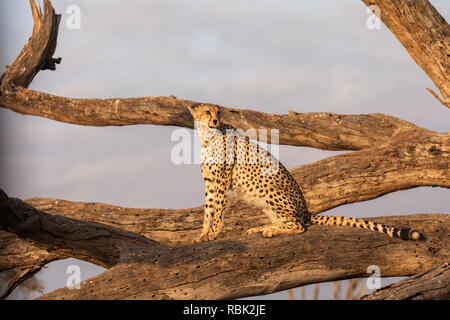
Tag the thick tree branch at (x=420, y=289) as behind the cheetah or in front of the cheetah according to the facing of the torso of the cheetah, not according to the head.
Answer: behind

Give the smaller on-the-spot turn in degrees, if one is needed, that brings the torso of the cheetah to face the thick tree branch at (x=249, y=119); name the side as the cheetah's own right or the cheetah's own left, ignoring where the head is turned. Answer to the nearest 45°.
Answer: approximately 90° to the cheetah's own right

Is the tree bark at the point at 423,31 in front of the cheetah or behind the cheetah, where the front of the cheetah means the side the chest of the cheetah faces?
behind

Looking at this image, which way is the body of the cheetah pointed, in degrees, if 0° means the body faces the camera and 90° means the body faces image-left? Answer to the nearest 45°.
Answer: approximately 90°
